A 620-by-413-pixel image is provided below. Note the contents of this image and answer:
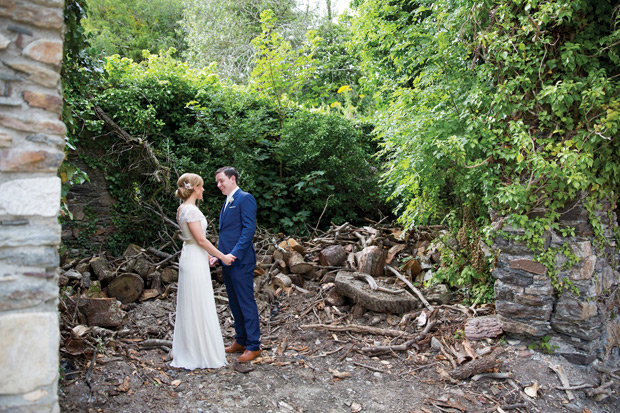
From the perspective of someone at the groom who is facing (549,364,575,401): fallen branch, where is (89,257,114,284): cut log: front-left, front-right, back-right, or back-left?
back-left

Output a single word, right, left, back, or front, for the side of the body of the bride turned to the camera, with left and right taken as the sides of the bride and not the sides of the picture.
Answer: right

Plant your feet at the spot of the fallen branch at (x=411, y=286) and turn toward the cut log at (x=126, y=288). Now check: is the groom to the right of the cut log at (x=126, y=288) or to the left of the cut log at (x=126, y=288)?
left

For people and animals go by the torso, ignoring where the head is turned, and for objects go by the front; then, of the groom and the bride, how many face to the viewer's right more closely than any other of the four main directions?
1

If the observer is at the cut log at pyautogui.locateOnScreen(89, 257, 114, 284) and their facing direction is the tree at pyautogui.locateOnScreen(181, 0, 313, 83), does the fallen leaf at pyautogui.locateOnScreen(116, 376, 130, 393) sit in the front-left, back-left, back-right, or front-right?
back-right

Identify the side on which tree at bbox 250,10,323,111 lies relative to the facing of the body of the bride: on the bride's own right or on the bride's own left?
on the bride's own left

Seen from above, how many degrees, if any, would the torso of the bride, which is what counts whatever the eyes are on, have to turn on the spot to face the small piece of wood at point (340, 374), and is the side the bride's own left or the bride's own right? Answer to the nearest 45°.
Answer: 0° — they already face it

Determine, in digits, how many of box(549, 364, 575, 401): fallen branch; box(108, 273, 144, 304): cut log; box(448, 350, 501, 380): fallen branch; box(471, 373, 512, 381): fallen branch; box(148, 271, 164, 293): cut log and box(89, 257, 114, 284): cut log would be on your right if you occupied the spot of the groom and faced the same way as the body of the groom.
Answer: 3

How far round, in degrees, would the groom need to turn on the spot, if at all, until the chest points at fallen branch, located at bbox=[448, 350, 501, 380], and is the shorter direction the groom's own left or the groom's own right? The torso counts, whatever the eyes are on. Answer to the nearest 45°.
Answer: approximately 135° to the groom's own left

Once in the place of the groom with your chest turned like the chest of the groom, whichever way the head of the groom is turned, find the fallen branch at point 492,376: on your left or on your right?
on your left

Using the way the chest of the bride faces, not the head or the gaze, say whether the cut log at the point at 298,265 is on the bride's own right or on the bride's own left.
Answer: on the bride's own left

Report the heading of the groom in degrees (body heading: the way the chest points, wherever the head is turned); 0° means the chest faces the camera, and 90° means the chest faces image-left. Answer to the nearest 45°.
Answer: approximately 45°

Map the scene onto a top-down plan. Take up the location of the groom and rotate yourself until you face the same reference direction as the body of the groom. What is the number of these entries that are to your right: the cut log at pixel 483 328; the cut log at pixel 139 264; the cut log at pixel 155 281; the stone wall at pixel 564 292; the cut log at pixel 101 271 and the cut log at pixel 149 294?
4

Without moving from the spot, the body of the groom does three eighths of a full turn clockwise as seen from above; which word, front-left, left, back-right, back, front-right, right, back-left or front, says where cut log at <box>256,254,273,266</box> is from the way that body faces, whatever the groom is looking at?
front

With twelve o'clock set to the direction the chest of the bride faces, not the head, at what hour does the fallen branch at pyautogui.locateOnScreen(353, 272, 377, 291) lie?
The fallen branch is roughly at 11 o'clock from the bride.

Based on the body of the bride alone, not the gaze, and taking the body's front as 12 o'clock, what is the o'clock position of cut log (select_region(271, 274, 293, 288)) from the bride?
The cut log is roughly at 10 o'clock from the bride.
